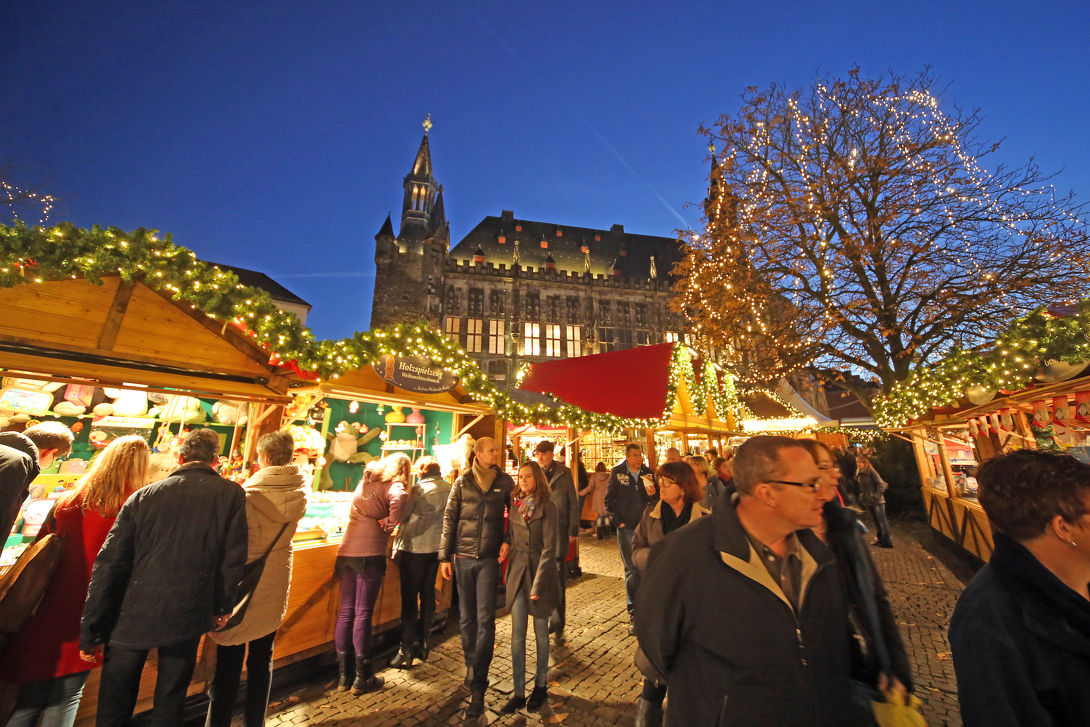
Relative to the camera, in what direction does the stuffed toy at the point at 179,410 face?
facing the viewer and to the right of the viewer

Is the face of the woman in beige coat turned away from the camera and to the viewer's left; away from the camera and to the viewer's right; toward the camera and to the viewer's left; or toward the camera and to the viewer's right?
away from the camera and to the viewer's left

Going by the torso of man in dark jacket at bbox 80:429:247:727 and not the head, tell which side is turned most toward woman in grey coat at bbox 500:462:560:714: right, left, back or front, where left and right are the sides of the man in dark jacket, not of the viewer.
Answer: right

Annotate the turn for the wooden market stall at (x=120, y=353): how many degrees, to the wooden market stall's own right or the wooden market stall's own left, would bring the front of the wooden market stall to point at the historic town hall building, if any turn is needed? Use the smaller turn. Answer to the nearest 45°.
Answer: approximately 90° to the wooden market stall's own left

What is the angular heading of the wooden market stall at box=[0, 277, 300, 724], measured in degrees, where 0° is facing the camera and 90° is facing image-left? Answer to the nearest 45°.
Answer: approximately 315°

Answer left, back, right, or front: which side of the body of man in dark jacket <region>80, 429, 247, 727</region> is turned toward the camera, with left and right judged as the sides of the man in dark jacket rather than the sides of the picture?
back

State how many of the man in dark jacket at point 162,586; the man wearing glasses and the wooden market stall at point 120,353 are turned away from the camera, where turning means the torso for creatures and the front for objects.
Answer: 1

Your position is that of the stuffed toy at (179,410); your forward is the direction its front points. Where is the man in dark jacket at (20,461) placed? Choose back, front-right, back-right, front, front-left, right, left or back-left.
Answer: front-right

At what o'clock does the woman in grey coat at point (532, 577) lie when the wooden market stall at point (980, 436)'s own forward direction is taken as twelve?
The woman in grey coat is roughly at 11 o'clock from the wooden market stall.

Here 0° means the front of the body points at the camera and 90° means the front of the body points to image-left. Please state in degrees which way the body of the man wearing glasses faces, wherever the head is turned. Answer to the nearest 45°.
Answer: approximately 315°

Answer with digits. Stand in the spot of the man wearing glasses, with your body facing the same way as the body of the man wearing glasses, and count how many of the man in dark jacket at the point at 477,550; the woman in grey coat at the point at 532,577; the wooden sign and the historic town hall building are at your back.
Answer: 4

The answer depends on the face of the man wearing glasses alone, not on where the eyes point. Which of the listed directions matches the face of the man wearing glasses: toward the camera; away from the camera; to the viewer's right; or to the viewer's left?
to the viewer's right

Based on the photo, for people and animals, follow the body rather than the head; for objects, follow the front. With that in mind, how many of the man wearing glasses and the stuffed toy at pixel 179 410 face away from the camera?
0
